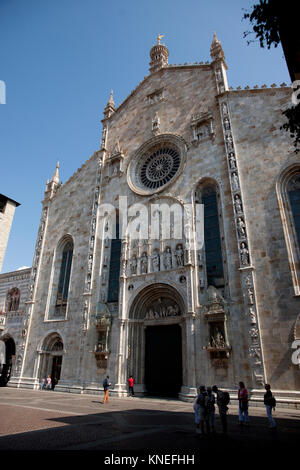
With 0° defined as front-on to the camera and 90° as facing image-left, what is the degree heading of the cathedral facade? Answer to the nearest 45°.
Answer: approximately 45°

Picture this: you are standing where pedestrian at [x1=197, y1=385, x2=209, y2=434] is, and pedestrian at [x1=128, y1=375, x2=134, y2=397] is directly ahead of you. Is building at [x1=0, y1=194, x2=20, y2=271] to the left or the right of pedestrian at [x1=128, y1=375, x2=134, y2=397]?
left

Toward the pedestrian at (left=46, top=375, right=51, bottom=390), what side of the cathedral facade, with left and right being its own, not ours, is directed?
right

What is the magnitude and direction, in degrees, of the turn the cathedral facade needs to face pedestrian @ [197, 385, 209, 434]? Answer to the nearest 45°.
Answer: approximately 45° to its left
